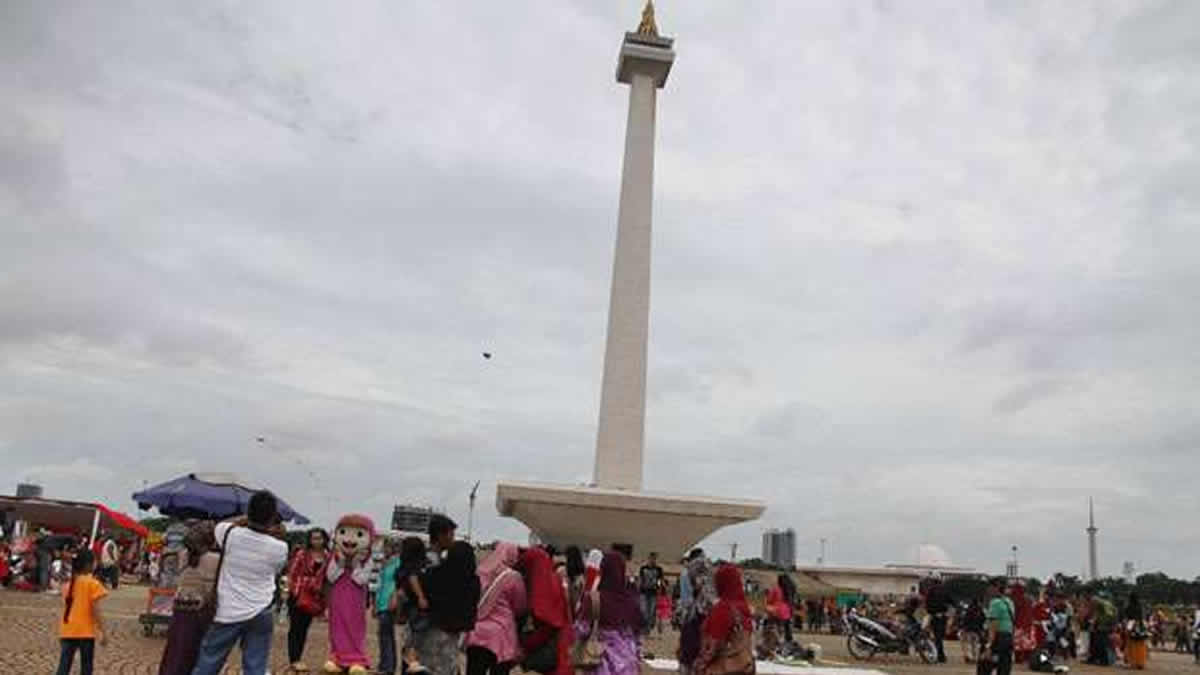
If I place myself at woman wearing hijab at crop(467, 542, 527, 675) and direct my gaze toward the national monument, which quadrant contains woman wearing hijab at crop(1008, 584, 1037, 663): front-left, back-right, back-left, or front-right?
front-right

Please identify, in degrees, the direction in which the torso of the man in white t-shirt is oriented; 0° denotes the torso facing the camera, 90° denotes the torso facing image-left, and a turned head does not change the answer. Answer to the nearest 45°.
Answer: approximately 180°

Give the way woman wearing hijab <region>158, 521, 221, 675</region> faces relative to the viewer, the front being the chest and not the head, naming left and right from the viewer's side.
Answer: facing away from the viewer and to the right of the viewer

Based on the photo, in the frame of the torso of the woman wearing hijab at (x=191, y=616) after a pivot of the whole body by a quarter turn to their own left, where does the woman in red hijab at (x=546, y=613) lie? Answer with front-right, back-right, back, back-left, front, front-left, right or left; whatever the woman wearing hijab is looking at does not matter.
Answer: back-right

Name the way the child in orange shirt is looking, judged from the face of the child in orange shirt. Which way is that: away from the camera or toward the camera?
away from the camera

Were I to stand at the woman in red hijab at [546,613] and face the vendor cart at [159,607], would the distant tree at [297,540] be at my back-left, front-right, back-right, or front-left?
front-right

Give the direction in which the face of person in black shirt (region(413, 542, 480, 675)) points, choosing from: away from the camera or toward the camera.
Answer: away from the camera

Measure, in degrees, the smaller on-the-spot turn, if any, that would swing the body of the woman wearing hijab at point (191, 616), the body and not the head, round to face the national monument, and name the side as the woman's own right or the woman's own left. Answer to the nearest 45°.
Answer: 0° — they already face it

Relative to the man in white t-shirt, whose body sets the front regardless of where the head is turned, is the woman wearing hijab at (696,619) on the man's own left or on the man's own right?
on the man's own right

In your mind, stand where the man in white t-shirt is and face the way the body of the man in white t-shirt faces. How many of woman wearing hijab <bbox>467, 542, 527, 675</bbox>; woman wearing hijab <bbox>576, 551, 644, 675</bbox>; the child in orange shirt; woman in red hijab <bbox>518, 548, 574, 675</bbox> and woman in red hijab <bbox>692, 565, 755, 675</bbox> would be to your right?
4

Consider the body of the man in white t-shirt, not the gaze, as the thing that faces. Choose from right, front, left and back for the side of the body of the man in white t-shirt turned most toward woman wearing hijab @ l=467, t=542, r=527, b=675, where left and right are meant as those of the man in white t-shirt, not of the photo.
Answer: right
